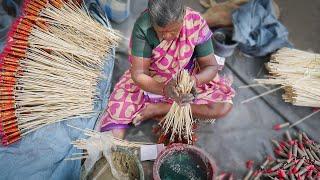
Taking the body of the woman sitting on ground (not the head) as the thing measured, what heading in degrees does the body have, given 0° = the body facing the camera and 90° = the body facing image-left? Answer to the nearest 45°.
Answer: approximately 0°

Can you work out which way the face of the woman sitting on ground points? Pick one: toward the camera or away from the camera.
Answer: toward the camera

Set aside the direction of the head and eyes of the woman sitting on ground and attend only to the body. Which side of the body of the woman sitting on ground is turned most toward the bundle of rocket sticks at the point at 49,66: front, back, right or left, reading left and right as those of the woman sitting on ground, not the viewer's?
right

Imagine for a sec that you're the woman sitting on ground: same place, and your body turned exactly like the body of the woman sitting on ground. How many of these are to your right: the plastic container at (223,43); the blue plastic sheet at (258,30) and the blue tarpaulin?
1

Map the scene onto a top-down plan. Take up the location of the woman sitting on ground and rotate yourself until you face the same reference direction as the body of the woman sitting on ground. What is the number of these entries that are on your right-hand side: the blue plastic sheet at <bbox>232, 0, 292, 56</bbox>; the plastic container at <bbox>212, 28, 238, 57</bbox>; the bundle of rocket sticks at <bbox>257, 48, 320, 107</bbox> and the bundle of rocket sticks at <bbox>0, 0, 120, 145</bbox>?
1

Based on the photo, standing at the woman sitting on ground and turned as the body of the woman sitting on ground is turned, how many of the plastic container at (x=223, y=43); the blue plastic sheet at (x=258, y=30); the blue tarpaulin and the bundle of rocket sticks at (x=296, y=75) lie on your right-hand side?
1

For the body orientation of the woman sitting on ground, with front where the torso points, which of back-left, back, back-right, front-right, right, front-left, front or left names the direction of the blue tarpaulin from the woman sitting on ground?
right

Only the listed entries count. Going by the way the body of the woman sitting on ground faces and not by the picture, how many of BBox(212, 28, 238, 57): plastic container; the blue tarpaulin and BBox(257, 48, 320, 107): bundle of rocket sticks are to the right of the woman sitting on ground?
1

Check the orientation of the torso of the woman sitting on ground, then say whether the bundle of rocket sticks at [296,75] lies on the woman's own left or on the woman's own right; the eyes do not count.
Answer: on the woman's own left
